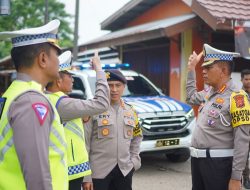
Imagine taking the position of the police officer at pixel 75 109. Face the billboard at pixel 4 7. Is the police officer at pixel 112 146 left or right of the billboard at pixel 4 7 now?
right

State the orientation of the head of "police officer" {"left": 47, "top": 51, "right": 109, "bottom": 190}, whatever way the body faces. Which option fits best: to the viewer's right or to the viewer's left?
to the viewer's right

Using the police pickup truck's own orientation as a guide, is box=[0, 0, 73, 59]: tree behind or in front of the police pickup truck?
behind

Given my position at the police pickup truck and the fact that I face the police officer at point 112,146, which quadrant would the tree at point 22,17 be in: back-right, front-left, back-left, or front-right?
back-right

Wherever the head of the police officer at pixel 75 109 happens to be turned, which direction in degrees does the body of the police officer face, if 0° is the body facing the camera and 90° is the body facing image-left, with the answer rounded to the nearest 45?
approximately 270°

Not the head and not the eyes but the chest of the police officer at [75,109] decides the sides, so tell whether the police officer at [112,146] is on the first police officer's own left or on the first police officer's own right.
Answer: on the first police officer's own left

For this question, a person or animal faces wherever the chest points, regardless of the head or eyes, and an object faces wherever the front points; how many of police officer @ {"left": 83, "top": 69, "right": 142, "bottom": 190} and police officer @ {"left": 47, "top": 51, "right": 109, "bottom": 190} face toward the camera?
1

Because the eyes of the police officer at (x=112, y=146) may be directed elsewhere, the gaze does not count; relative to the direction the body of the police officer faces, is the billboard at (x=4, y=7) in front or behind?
behind
